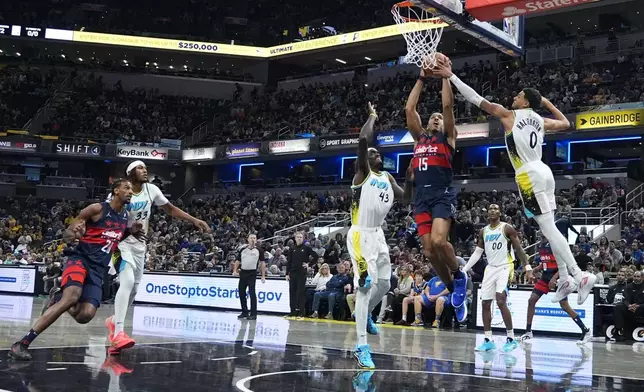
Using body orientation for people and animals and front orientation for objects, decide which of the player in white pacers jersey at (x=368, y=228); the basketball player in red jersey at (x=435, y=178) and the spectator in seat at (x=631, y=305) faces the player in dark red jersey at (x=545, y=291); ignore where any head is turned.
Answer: the spectator in seat

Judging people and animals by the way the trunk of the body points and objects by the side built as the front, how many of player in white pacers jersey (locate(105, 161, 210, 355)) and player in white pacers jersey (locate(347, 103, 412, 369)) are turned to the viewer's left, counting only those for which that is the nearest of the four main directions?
0

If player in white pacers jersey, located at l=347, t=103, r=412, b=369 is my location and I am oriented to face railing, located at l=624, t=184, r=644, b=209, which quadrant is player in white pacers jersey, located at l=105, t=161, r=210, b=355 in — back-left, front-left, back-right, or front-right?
back-left

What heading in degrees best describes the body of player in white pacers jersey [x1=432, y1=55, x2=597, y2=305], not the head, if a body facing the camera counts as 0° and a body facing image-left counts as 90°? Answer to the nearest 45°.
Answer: approximately 135°

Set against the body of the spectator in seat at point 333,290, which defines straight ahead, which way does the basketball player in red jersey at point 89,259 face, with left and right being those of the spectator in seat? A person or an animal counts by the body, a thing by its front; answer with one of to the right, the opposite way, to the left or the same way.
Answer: to the left

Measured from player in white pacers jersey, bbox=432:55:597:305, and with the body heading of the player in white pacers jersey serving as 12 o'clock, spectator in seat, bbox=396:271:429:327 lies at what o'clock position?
The spectator in seat is roughly at 1 o'clock from the player in white pacers jersey.

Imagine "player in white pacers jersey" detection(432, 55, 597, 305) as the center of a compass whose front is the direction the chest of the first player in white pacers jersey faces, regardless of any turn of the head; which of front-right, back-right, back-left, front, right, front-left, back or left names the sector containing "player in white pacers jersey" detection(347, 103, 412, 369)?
front-left

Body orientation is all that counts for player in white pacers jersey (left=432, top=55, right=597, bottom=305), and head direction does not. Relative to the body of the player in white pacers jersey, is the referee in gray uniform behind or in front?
in front

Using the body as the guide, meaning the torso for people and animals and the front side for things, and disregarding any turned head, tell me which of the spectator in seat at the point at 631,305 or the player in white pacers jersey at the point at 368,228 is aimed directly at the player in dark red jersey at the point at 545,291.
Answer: the spectator in seat

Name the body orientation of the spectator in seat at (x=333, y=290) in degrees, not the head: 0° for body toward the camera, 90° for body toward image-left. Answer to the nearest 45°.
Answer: approximately 45°
